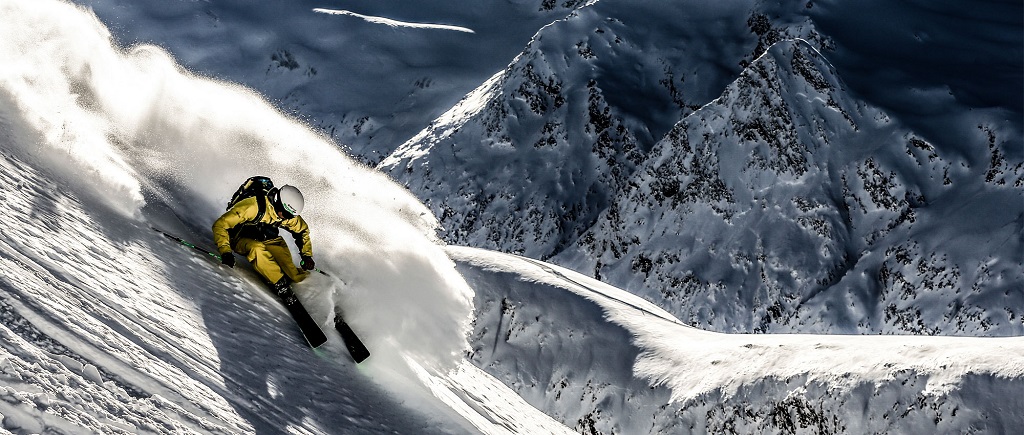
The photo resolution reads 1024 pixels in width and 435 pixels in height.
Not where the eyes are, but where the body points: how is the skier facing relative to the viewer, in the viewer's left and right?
facing the viewer and to the right of the viewer

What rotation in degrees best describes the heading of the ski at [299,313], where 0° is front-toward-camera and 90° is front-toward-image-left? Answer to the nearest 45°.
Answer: approximately 315°
